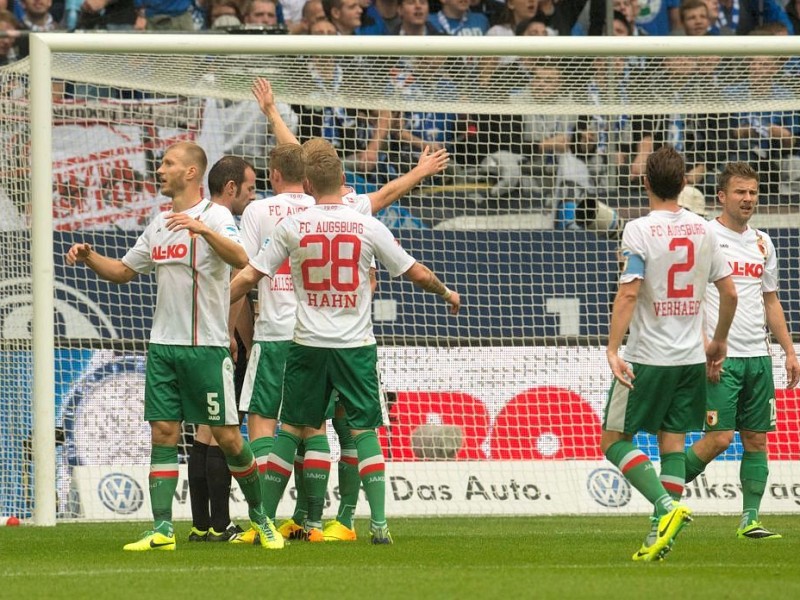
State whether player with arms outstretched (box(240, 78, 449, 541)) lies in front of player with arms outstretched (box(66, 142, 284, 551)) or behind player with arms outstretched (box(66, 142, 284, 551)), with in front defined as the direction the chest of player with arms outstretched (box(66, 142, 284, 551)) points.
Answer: behind

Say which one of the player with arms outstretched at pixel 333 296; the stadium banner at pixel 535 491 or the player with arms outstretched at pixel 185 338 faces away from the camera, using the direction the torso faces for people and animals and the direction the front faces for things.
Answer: the player with arms outstretched at pixel 333 296

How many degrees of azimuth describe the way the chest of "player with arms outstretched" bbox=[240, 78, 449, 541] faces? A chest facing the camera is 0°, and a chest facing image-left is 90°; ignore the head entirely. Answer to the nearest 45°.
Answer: approximately 180°

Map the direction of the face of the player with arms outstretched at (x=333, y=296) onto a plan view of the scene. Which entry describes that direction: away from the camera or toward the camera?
away from the camera

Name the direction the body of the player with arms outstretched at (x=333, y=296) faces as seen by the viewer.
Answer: away from the camera

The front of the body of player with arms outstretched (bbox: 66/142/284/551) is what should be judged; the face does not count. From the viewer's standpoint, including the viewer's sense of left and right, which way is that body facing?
facing the viewer and to the left of the viewer

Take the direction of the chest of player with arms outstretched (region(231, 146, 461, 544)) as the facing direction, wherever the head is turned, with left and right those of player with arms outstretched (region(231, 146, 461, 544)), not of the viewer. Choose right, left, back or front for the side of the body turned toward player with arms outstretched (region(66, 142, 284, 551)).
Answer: left

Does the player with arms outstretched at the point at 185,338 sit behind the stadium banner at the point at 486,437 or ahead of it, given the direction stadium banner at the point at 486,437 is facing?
ahead

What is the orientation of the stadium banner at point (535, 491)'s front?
toward the camera

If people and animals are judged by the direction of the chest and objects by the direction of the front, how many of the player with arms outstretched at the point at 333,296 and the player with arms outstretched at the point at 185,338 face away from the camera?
1

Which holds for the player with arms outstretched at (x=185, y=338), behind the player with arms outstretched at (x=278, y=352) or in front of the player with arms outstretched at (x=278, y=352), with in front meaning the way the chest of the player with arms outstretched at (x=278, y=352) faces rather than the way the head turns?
behind

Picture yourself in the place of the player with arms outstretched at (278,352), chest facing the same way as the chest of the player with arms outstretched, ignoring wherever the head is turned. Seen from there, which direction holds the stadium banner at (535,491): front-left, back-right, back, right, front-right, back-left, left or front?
front-right
